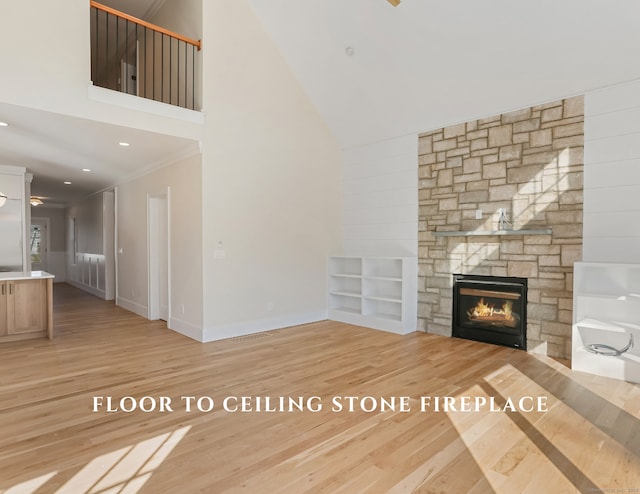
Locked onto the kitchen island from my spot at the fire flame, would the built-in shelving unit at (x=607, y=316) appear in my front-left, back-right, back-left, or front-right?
back-left

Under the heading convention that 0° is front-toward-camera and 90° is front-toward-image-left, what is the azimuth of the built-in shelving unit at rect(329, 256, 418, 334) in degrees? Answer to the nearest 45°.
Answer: approximately 45°

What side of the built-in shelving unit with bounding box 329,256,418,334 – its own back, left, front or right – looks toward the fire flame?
left

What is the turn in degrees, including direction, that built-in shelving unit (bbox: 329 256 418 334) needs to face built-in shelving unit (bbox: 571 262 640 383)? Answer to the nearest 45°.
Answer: approximately 90° to its left

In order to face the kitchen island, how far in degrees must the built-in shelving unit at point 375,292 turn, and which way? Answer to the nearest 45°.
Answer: approximately 45° to its right
